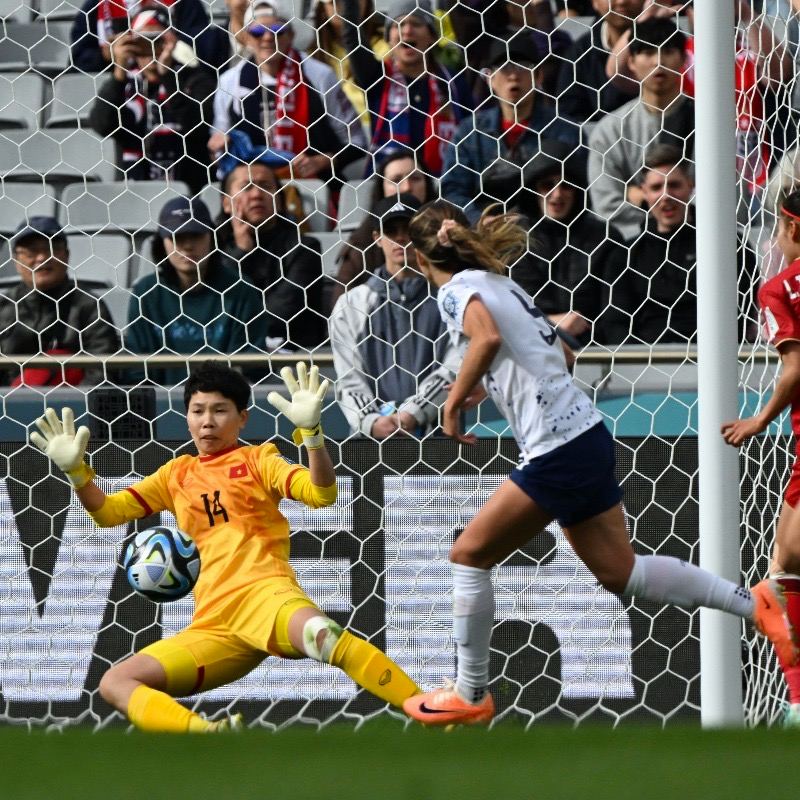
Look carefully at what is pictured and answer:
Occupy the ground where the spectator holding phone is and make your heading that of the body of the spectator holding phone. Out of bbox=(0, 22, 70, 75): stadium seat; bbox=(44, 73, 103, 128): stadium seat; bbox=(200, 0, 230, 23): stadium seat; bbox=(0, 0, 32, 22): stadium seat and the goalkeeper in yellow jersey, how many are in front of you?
1

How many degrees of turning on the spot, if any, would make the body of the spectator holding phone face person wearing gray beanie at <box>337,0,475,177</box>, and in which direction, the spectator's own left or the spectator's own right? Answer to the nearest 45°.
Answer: approximately 90° to the spectator's own left

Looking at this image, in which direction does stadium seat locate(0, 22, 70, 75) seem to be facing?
toward the camera

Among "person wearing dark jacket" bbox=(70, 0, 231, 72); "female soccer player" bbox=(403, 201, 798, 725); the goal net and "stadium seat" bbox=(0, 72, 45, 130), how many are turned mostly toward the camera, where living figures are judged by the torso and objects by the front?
3

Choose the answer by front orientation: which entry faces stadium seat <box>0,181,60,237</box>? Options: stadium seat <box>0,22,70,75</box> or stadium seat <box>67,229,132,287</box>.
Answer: stadium seat <box>0,22,70,75</box>

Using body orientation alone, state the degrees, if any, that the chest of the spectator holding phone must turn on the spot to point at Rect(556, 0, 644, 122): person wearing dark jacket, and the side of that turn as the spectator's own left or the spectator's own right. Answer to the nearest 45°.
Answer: approximately 90° to the spectator's own left

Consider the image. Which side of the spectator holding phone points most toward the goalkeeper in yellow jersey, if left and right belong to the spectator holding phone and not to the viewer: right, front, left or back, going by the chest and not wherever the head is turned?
front

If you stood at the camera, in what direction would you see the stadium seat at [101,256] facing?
facing the viewer

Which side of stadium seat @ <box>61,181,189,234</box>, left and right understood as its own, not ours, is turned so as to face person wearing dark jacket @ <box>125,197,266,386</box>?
front

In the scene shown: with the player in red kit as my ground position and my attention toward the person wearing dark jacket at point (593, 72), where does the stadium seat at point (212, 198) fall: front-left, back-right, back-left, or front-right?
front-left

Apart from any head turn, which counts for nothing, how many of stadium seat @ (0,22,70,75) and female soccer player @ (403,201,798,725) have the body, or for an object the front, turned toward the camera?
1

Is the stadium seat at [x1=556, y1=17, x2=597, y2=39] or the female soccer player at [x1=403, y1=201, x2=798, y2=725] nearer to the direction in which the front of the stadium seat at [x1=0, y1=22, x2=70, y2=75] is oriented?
the female soccer player
